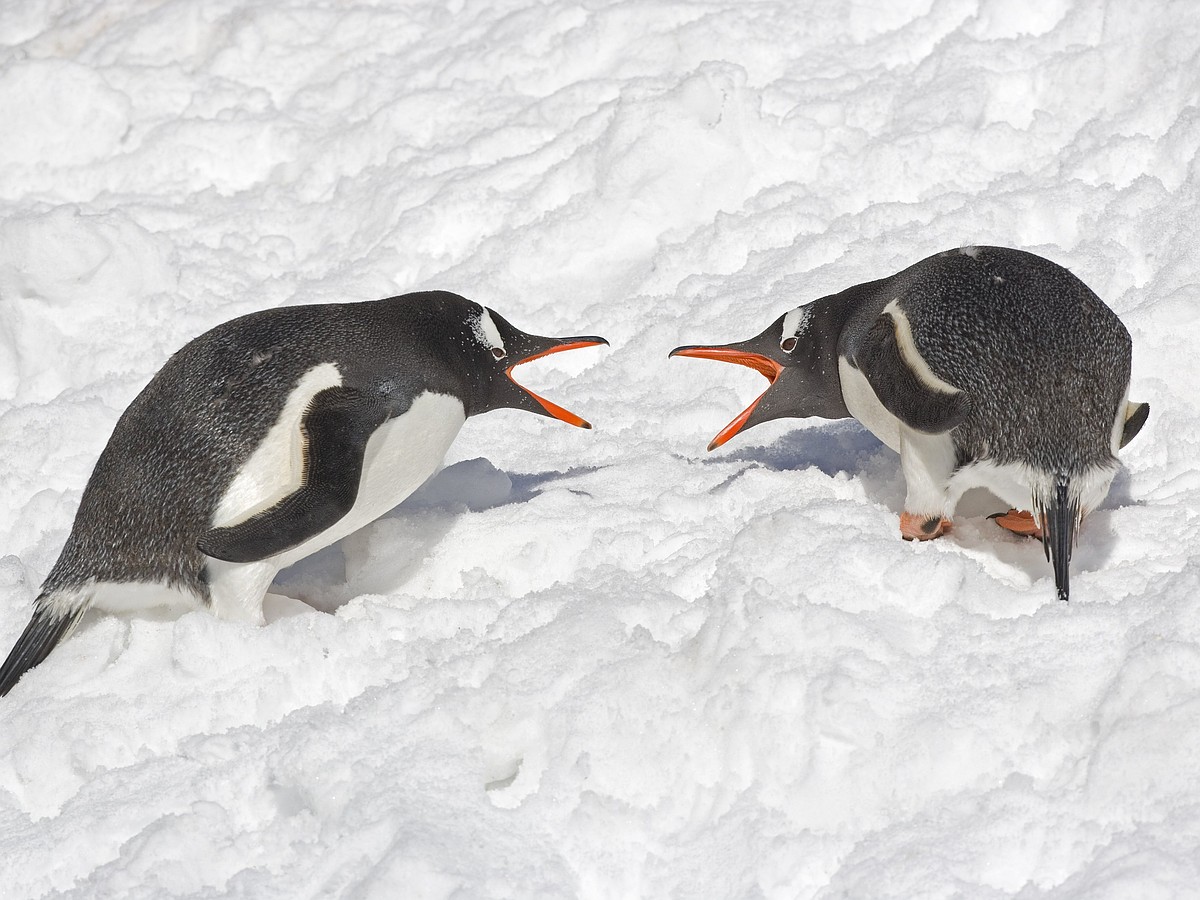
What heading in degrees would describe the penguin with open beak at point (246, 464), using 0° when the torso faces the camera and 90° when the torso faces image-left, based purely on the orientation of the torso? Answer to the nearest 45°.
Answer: approximately 270°

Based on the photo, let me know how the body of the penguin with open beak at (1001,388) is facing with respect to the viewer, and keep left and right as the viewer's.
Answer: facing away from the viewer and to the left of the viewer

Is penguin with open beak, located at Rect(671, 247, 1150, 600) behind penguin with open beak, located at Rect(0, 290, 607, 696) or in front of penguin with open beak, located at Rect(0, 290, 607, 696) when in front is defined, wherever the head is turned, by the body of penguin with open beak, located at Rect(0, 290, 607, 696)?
in front

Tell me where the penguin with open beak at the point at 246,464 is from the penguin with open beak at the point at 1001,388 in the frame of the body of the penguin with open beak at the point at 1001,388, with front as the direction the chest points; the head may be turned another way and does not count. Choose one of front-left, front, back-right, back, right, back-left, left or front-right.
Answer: front-left

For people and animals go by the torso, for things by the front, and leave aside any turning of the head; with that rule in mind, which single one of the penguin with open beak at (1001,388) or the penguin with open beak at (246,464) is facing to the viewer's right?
the penguin with open beak at (246,464)

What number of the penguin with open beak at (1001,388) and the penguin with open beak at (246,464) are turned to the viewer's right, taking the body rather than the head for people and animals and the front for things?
1
